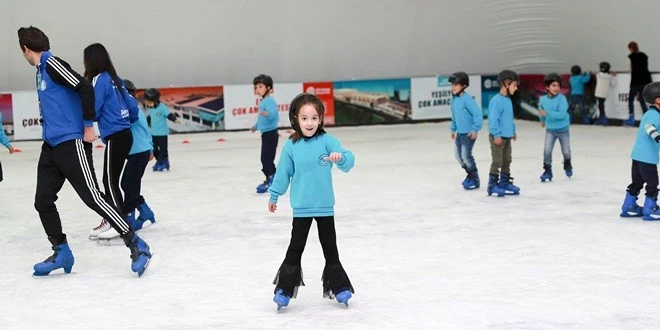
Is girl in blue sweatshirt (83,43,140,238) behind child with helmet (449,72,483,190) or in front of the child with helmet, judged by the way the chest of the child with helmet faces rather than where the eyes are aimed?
in front

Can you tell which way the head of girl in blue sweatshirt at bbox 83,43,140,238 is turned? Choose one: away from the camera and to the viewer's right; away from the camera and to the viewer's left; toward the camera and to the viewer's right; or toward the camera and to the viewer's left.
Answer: away from the camera and to the viewer's left

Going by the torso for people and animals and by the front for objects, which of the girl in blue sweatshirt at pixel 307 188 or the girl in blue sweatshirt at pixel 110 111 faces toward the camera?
the girl in blue sweatshirt at pixel 307 188

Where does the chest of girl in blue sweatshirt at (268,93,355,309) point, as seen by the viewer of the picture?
toward the camera

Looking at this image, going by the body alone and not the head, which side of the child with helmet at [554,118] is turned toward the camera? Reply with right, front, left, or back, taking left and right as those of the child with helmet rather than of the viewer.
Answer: front

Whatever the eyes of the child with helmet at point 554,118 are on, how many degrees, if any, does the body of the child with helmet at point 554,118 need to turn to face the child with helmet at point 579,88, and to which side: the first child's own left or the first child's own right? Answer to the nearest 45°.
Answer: approximately 180°

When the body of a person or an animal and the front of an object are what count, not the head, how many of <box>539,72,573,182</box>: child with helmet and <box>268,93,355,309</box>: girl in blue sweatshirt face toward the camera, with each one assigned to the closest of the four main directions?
2

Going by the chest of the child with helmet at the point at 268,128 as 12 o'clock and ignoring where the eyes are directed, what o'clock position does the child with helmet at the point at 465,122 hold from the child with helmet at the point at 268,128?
the child with helmet at the point at 465,122 is roughly at 8 o'clock from the child with helmet at the point at 268,128.

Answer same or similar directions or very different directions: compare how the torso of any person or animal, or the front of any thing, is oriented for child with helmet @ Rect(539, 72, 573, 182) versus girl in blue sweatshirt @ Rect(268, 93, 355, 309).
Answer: same or similar directions

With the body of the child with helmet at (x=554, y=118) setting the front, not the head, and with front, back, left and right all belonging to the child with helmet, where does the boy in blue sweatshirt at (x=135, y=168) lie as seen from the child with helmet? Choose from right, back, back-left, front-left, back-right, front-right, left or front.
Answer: front-right

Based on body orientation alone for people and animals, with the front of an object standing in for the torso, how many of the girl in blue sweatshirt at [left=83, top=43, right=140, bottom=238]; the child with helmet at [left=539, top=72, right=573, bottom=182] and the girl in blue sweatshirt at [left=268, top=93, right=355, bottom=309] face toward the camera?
2

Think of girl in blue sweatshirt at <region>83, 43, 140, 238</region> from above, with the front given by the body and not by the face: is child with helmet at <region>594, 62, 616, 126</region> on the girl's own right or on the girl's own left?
on the girl's own right

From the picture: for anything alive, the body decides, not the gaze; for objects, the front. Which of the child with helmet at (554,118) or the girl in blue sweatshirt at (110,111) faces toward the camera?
the child with helmet

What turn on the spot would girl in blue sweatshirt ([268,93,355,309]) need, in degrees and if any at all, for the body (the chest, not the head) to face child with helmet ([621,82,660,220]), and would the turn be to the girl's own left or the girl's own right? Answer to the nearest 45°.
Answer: approximately 135° to the girl's own left
